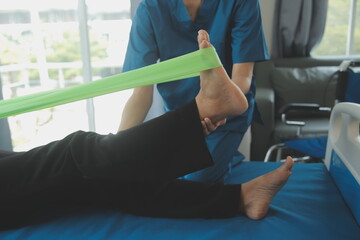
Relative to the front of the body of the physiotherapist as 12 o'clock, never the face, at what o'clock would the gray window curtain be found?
The gray window curtain is roughly at 7 o'clock from the physiotherapist.

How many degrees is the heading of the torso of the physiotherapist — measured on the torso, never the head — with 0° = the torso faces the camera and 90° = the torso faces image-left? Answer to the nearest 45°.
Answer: approximately 0°
